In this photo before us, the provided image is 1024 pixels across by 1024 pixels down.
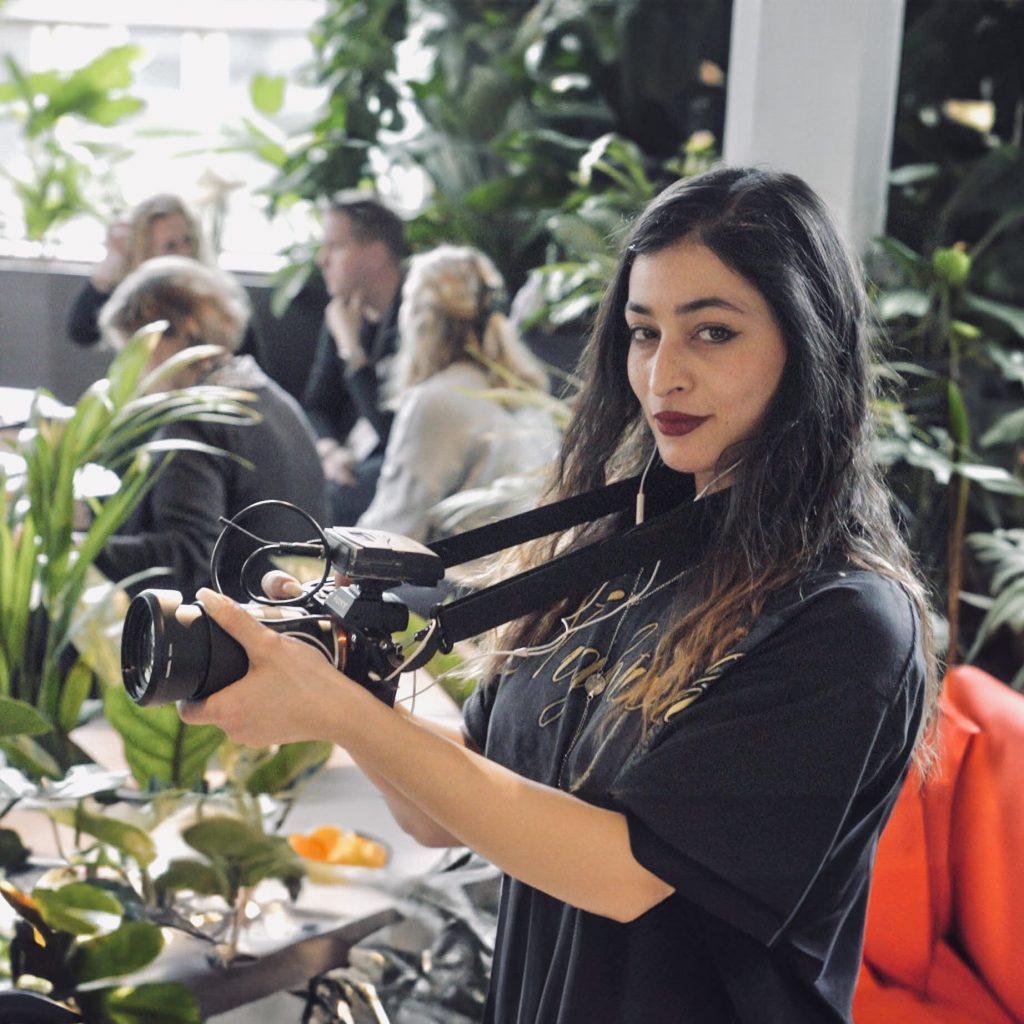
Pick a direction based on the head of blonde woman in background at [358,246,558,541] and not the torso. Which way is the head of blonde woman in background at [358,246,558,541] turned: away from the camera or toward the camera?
away from the camera

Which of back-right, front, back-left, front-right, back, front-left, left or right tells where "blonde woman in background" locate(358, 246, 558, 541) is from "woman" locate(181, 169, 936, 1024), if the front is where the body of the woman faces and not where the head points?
back-right

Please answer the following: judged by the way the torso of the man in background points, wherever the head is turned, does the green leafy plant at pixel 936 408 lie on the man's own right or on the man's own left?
on the man's own left

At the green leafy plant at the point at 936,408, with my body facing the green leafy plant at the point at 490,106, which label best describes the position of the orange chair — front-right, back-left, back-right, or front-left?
back-left

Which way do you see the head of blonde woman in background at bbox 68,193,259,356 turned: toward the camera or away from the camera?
toward the camera

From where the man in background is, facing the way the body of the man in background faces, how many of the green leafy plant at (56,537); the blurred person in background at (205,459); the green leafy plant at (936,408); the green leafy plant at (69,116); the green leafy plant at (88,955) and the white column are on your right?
1

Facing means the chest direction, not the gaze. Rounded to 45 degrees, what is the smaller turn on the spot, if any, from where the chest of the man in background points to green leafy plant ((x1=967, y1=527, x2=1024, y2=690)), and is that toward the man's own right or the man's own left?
approximately 90° to the man's own left

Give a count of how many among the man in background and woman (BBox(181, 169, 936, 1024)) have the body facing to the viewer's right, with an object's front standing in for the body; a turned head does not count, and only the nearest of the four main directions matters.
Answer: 0

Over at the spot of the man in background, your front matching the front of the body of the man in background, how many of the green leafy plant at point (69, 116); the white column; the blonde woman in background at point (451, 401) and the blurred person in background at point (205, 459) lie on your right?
1

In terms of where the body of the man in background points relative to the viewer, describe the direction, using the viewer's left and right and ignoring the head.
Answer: facing the viewer and to the left of the viewer

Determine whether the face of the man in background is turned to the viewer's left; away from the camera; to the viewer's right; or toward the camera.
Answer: to the viewer's left

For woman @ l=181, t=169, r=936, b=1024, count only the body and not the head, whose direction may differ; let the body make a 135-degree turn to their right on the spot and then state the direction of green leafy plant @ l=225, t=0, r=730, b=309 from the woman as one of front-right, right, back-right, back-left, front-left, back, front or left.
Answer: front
